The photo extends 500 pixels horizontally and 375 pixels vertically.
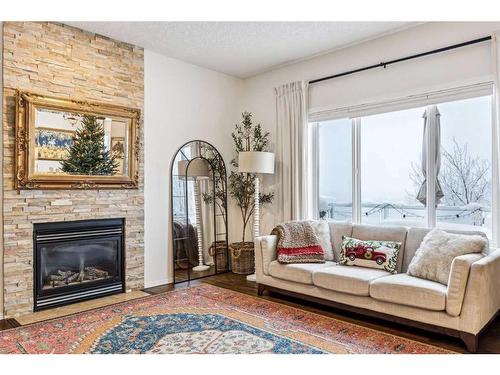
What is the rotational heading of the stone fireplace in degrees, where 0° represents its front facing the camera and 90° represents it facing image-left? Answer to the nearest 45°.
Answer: approximately 315°

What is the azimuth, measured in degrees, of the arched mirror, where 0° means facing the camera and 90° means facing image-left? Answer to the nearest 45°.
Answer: approximately 315°

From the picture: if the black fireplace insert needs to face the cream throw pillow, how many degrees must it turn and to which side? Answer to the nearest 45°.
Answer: approximately 45° to its left

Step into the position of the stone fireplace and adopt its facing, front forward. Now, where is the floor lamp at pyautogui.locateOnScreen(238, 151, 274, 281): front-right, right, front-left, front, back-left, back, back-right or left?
front-left

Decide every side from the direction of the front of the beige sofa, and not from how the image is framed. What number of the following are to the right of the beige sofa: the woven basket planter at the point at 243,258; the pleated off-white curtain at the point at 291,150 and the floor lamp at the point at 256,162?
3

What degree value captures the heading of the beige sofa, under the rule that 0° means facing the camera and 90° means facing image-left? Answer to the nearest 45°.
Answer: approximately 45°

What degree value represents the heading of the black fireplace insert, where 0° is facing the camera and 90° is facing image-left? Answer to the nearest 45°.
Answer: approximately 315°

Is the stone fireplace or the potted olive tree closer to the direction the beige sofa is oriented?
the stone fireplace
